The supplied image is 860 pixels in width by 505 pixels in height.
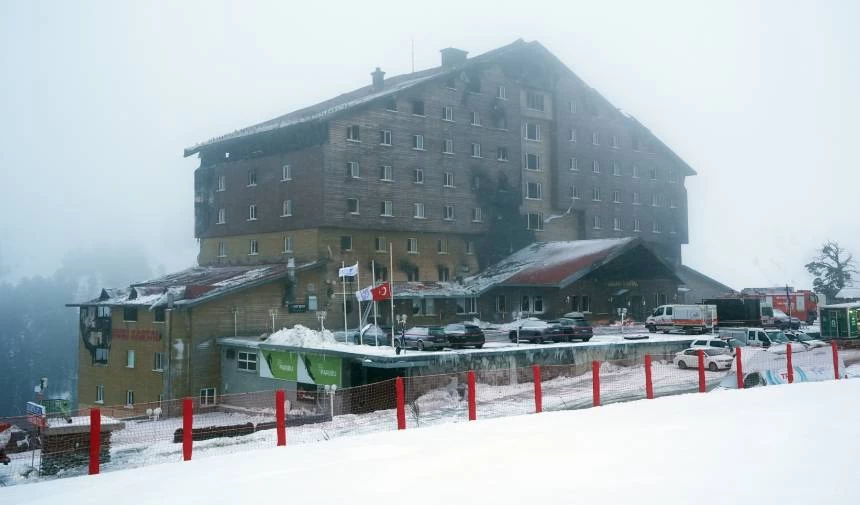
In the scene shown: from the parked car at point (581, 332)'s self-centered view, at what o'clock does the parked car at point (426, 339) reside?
the parked car at point (426, 339) is roughly at 3 o'clock from the parked car at point (581, 332).

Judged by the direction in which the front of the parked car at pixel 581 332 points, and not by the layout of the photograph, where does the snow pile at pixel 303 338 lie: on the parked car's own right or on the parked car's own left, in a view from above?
on the parked car's own left

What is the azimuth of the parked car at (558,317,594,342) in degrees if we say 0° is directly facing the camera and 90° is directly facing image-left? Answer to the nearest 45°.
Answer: approximately 315°

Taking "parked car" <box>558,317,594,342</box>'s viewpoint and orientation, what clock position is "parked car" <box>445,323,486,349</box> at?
"parked car" <box>445,323,486,349</box> is roughly at 3 o'clock from "parked car" <box>558,317,594,342</box>.

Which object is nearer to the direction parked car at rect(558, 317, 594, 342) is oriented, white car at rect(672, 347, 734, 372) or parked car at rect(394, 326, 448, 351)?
the white car

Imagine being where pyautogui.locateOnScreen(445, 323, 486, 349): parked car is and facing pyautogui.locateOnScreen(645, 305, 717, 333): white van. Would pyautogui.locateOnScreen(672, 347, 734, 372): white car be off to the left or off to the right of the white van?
right
